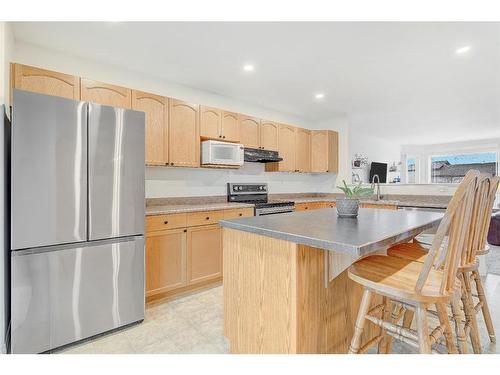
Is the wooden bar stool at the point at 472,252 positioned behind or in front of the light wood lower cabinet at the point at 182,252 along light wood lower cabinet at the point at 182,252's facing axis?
in front

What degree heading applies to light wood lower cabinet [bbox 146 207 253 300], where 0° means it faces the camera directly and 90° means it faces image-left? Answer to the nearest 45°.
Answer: approximately 315°

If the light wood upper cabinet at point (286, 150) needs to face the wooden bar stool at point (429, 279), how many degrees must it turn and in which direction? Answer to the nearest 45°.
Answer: approximately 45° to its right

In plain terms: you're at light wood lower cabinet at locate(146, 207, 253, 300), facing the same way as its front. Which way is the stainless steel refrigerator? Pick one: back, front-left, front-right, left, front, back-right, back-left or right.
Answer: right

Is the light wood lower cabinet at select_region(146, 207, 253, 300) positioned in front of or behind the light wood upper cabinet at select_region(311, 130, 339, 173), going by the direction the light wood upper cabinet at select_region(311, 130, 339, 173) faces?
in front
